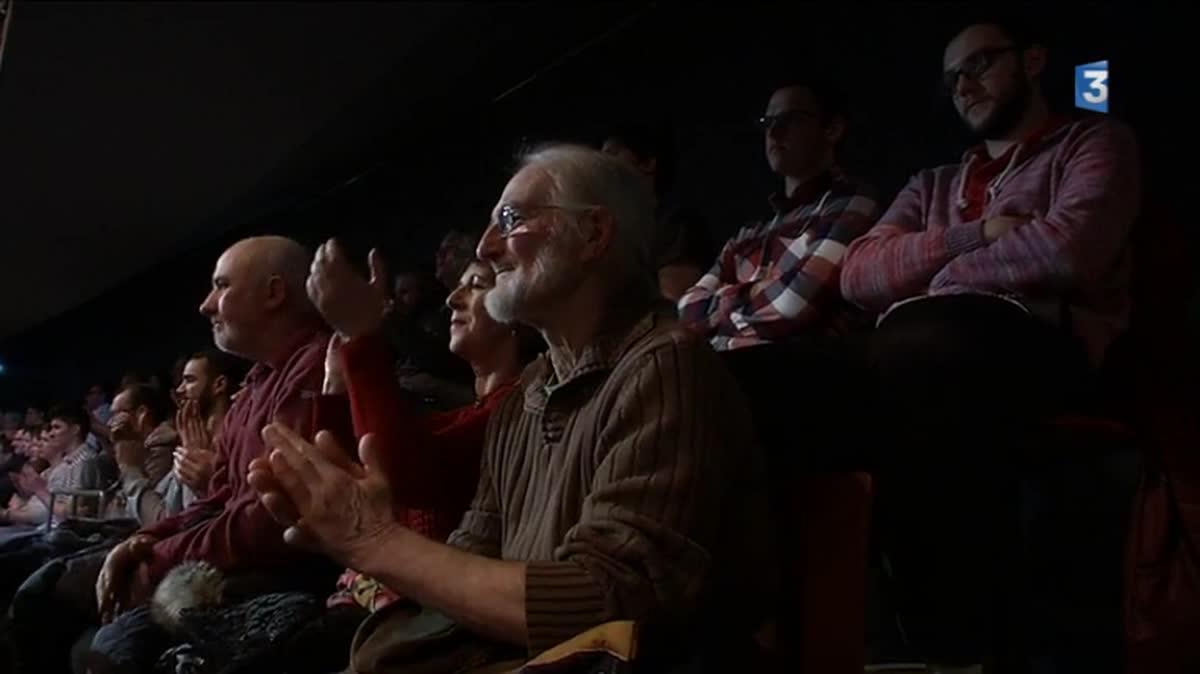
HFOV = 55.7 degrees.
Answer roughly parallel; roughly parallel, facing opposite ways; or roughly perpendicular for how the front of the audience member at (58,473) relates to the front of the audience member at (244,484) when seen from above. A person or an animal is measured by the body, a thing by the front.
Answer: roughly parallel

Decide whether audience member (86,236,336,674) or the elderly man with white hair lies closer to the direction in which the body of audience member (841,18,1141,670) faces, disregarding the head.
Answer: the elderly man with white hair

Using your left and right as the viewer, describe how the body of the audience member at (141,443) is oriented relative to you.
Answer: facing to the left of the viewer

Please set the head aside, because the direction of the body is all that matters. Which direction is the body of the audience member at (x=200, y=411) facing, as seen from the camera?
to the viewer's left

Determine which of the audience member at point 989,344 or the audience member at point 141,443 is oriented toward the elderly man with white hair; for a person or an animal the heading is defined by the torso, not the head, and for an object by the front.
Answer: the audience member at point 989,344

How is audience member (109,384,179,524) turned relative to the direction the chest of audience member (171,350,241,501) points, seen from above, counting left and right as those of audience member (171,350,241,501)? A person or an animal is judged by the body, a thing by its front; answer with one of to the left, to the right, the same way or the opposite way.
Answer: the same way

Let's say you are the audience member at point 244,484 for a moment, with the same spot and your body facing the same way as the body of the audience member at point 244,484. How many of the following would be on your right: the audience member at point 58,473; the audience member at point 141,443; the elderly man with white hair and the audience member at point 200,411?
3

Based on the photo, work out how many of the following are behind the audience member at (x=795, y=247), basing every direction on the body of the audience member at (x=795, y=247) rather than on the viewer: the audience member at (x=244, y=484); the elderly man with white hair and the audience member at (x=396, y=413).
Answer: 0

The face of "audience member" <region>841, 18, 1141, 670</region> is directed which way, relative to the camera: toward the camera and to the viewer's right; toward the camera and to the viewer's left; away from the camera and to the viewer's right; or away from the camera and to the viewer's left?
toward the camera and to the viewer's left

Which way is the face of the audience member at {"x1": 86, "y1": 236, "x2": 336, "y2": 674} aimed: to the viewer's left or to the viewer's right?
to the viewer's left

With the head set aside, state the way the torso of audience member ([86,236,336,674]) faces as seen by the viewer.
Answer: to the viewer's left

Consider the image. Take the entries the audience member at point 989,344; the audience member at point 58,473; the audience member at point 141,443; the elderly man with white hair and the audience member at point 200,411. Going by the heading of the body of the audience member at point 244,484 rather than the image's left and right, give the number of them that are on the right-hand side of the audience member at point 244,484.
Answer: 3

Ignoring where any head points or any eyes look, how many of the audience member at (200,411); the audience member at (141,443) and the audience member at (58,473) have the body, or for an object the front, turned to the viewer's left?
3

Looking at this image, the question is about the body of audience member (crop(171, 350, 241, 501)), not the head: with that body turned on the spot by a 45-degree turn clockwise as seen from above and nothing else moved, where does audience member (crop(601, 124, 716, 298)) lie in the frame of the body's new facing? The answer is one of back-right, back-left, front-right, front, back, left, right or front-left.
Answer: back

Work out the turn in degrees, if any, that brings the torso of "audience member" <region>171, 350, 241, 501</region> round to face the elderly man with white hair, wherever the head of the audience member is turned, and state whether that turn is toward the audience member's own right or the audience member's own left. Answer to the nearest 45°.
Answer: approximately 90° to the audience member's own left

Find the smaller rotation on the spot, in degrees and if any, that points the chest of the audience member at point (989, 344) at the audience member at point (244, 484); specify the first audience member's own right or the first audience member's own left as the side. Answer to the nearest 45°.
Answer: approximately 45° to the first audience member's own right

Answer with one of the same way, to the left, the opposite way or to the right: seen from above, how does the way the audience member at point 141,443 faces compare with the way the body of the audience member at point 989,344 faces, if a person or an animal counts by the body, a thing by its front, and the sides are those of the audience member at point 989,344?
the same way

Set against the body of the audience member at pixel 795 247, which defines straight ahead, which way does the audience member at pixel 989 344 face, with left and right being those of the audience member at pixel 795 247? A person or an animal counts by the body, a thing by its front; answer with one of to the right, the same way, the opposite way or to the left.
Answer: the same way

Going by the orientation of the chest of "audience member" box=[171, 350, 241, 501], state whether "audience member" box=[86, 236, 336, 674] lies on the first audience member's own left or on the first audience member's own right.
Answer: on the first audience member's own left

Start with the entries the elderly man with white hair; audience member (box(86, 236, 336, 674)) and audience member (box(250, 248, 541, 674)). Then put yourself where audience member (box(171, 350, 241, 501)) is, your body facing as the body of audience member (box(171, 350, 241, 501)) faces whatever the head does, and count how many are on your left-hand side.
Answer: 3

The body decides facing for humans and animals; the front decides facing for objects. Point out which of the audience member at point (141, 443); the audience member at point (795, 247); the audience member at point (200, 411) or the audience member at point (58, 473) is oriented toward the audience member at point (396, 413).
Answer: the audience member at point (795, 247)

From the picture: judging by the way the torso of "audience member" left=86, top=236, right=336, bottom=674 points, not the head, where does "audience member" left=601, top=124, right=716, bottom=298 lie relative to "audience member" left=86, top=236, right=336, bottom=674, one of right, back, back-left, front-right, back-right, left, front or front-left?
back
